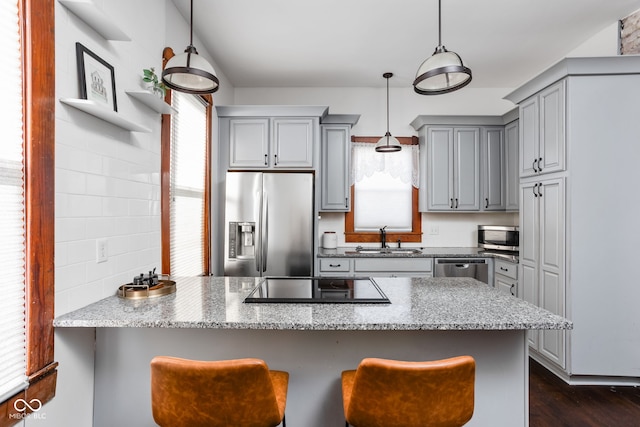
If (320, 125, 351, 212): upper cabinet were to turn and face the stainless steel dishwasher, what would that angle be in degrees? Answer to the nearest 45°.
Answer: approximately 90° to its left

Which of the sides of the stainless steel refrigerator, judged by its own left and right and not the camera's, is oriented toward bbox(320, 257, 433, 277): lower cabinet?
left

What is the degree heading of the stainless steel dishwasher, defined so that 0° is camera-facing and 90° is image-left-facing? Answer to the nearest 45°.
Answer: approximately 0°

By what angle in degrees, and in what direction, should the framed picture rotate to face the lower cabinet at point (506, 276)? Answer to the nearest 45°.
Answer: approximately 45° to its left

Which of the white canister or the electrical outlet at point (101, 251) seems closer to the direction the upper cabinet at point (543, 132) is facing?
the electrical outlet

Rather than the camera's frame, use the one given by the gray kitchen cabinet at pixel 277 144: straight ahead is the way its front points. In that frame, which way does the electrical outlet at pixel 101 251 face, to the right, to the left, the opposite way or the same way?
to the left

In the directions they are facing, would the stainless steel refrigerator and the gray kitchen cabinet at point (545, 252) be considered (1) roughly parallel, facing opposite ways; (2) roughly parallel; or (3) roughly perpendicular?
roughly perpendicular

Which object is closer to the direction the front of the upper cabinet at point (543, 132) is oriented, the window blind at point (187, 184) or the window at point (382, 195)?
the window blind

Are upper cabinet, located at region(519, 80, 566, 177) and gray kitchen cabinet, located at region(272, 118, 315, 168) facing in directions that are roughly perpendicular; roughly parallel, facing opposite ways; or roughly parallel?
roughly perpendicular

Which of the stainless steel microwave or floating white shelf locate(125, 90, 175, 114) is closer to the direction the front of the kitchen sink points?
the floating white shelf
